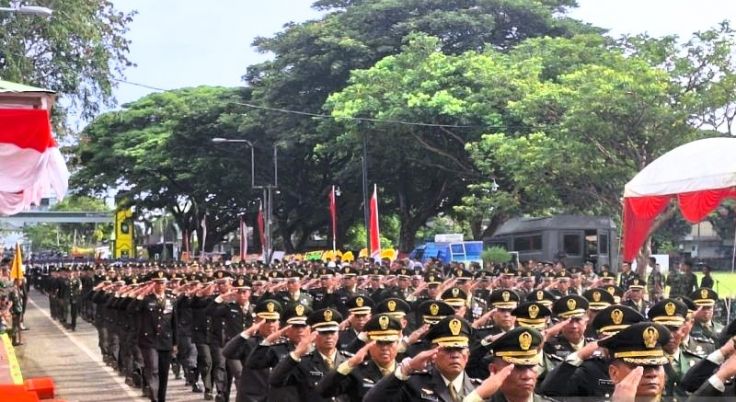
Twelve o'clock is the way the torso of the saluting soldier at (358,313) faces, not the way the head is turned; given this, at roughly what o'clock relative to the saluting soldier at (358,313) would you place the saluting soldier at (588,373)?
the saluting soldier at (588,373) is roughly at 11 o'clock from the saluting soldier at (358,313).

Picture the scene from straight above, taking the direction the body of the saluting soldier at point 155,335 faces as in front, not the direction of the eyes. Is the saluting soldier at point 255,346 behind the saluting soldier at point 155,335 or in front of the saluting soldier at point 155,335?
in front

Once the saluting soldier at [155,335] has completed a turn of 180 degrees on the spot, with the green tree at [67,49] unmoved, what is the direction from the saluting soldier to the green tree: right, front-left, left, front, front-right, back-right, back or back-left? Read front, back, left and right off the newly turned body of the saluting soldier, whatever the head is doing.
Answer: front

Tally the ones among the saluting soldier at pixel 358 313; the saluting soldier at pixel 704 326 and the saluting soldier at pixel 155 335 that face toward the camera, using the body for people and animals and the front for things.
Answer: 3

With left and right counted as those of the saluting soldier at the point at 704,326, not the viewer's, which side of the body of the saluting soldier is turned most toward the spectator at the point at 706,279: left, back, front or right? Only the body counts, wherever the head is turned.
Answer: back

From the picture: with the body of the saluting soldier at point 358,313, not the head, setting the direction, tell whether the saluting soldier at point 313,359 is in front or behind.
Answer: in front

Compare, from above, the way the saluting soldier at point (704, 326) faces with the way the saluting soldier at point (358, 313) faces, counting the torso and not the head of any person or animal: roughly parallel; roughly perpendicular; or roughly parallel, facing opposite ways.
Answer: roughly parallel

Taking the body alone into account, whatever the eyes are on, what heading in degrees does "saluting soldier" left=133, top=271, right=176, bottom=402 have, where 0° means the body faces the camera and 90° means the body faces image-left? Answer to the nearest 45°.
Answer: approximately 0°

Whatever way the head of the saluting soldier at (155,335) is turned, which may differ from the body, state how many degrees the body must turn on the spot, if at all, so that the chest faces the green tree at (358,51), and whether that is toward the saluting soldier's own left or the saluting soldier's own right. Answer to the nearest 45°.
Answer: approximately 180°

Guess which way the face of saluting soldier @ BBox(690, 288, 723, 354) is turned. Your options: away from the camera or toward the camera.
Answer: toward the camera

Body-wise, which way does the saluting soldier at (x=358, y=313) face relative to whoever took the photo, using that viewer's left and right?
facing the viewer

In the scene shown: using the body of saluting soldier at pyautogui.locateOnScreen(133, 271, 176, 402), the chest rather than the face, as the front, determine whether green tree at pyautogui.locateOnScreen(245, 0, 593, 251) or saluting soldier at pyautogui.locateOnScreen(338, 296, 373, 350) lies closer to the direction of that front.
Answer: the saluting soldier

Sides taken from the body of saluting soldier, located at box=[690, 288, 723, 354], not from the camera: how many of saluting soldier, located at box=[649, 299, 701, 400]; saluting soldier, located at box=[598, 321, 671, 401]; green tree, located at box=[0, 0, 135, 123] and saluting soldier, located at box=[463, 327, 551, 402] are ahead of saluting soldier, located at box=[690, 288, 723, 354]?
3
